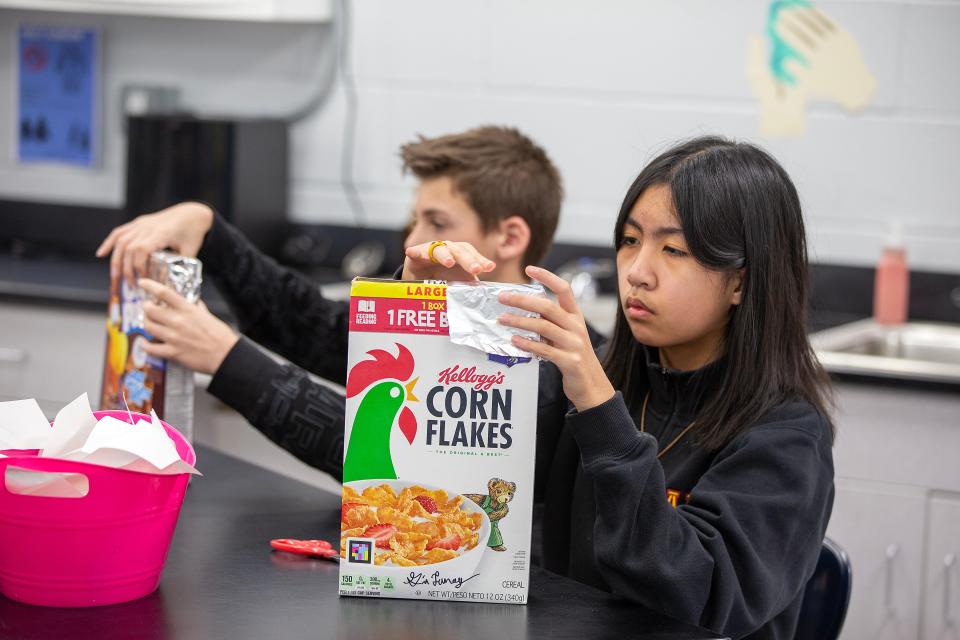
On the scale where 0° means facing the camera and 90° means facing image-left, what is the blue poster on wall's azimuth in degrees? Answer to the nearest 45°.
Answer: approximately 0°

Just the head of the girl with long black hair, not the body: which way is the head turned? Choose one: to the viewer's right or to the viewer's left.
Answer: to the viewer's left

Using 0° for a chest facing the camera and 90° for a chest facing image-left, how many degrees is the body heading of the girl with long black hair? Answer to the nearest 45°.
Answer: approximately 45°

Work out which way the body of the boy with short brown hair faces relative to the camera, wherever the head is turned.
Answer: to the viewer's left

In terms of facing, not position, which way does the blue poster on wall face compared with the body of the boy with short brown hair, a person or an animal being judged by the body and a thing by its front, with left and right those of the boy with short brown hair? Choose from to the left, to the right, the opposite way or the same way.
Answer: to the left

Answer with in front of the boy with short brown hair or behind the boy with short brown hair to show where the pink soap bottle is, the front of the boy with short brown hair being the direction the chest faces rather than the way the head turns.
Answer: behind

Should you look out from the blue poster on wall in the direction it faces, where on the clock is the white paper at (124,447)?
The white paper is roughly at 12 o'clock from the blue poster on wall.
